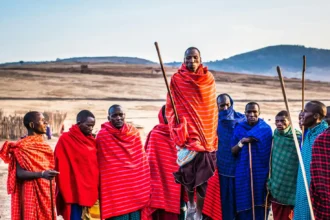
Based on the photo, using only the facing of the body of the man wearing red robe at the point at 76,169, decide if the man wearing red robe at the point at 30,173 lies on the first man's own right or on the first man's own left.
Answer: on the first man's own right

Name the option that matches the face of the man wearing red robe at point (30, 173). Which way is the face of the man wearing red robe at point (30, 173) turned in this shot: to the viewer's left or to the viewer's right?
to the viewer's right

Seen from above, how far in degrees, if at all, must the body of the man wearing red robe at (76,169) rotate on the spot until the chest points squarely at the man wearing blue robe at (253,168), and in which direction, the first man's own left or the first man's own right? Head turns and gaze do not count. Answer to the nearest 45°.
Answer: approximately 45° to the first man's own left

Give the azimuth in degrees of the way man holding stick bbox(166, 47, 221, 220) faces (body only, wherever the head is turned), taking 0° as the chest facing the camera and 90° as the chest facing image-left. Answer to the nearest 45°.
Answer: approximately 0°
